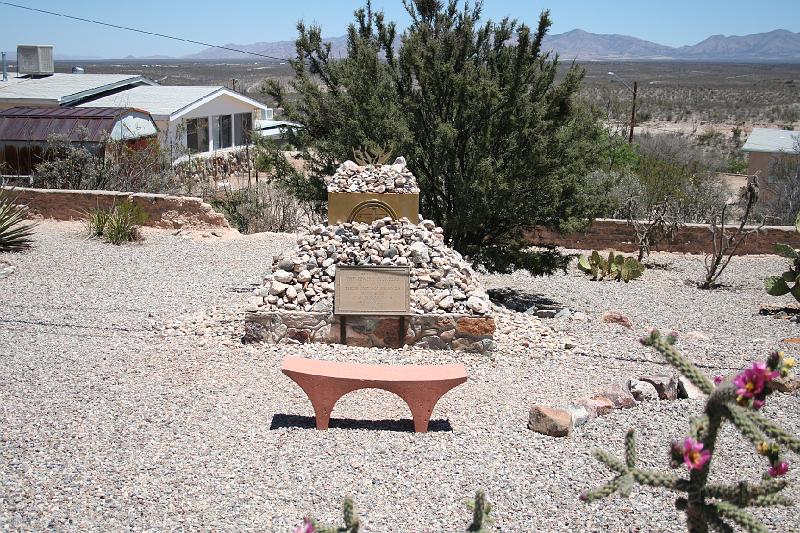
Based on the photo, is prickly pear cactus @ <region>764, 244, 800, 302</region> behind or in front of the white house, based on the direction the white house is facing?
in front

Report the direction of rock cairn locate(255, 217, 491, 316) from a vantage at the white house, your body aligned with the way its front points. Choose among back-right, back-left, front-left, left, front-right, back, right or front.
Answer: front-right

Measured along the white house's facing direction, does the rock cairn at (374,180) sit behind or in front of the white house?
in front

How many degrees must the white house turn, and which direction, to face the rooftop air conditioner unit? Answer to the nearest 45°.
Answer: approximately 135° to its right

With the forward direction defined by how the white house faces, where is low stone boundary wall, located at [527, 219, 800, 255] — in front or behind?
in front

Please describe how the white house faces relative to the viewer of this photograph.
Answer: facing the viewer and to the right of the viewer

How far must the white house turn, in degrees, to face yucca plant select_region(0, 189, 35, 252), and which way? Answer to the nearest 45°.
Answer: approximately 45° to its right

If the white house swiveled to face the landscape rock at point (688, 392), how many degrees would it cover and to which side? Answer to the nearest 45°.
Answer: approximately 45° to its right
